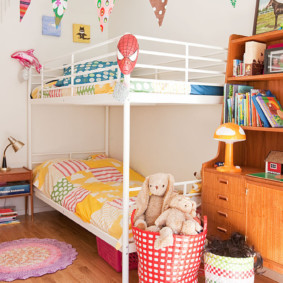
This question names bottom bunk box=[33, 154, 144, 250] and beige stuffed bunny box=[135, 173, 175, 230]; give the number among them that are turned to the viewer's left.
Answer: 0

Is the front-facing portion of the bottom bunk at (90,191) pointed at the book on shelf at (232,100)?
yes

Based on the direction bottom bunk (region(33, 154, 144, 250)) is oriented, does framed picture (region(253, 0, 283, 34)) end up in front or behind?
in front

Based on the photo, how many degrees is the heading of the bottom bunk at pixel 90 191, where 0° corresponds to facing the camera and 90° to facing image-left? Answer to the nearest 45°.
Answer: approximately 315°

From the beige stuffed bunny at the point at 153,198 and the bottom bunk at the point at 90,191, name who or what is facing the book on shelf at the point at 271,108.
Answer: the bottom bunk

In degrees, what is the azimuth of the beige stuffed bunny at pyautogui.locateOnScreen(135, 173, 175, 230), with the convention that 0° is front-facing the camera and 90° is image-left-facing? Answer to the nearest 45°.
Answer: approximately 0°

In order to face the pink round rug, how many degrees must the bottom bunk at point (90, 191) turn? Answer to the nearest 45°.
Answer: approximately 90° to its right

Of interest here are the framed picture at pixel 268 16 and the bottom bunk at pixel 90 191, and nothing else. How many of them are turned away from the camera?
0

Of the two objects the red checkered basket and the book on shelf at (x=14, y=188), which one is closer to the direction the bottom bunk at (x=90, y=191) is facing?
the red checkered basket

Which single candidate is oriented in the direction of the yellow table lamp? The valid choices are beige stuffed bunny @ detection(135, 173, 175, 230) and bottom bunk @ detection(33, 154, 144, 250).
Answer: the bottom bunk

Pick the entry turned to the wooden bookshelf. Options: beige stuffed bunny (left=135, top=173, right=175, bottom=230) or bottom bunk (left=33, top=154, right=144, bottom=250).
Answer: the bottom bunk

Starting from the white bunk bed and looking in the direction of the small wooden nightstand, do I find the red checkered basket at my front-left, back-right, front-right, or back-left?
back-left
